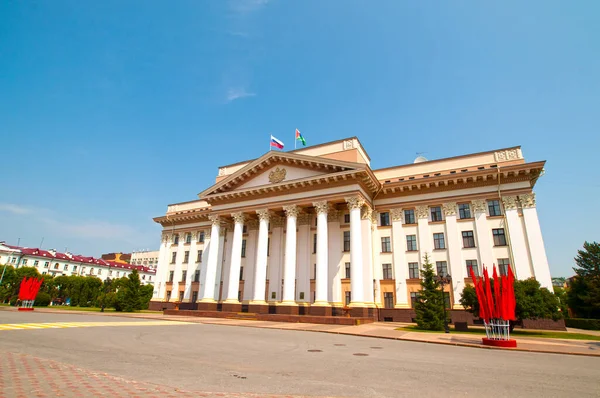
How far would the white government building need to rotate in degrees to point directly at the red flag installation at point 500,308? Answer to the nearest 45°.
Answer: approximately 45° to its left

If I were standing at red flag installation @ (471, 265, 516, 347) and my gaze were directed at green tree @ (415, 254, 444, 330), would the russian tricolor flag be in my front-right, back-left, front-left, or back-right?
front-left

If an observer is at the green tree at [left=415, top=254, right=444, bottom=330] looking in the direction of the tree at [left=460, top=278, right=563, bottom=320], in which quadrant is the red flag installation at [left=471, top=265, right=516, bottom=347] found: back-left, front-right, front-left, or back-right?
front-right

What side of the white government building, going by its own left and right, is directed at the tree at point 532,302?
left

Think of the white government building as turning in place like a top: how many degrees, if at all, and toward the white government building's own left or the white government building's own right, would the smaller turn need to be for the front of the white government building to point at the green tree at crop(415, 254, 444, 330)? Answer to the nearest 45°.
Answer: approximately 90° to the white government building's own left

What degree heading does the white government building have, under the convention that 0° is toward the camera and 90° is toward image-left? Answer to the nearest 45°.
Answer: approximately 45°

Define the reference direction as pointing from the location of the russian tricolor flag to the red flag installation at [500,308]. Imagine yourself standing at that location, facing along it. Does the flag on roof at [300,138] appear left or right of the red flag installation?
left
